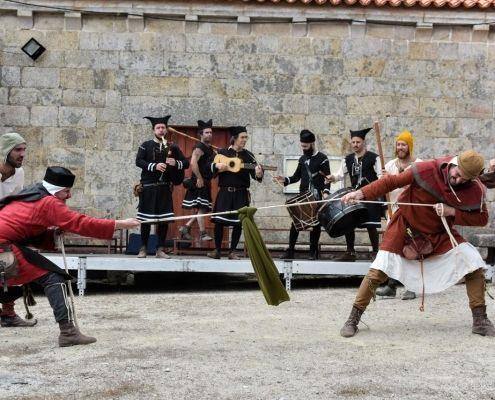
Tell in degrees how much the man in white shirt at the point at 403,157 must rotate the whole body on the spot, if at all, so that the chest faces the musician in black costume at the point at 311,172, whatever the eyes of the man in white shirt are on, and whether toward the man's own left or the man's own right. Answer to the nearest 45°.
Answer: approximately 90° to the man's own right

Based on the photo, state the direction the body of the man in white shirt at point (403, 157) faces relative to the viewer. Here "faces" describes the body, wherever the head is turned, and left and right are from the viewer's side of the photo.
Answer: facing the viewer and to the left of the viewer

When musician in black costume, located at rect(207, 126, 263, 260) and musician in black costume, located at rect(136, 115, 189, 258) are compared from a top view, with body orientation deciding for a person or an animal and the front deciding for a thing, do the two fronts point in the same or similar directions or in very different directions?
same or similar directions

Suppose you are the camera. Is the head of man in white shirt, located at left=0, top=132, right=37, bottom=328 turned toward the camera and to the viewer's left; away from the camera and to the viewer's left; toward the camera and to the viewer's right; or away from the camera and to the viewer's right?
toward the camera and to the viewer's right

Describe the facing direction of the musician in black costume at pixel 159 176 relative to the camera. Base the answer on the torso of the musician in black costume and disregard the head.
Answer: toward the camera

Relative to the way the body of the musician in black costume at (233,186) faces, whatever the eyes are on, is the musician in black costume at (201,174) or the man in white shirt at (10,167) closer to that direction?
the man in white shirt

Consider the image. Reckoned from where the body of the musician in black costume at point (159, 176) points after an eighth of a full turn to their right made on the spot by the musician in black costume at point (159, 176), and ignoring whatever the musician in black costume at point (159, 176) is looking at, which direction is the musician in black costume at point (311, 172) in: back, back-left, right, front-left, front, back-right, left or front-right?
back-left

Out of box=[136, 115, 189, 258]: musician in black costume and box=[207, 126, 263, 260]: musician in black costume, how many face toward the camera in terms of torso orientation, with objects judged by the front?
2

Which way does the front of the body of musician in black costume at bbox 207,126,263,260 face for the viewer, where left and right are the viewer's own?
facing the viewer

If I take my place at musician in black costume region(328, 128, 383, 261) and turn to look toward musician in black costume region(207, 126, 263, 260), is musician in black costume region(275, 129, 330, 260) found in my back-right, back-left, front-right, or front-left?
front-right

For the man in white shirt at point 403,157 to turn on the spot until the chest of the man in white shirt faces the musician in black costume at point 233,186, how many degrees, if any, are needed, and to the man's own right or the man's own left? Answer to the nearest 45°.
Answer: approximately 45° to the man's own right

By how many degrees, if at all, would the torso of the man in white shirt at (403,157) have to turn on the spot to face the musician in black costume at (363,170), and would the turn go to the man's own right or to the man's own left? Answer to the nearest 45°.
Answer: approximately 90° to the man's own right

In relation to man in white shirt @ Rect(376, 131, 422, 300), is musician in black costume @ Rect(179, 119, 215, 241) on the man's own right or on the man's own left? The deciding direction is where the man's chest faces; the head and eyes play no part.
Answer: on the man's own right

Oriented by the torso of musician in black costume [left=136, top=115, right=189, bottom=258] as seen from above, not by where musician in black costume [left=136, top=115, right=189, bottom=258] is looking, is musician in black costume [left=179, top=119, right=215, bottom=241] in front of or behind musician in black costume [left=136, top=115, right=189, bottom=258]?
behind
